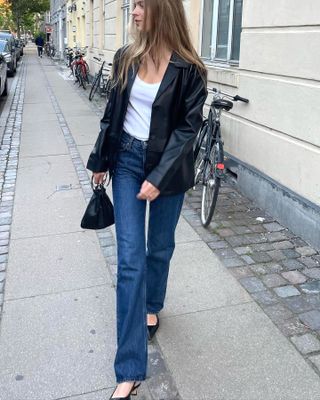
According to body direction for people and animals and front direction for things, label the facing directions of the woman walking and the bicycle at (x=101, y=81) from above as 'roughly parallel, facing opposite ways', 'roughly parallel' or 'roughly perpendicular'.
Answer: roughly parallel

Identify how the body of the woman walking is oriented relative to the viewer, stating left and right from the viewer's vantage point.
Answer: facing the viewer and to the left of the viewer

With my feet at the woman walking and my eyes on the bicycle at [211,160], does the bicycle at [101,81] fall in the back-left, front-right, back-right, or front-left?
front-left

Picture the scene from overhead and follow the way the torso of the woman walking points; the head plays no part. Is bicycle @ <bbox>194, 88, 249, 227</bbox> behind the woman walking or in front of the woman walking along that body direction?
behind

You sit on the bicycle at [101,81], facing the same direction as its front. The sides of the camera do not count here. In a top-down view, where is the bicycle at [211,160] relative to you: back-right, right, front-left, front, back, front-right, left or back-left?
front-left

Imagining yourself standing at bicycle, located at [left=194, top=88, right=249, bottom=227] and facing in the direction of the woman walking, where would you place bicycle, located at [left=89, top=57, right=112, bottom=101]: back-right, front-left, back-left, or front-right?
back-right

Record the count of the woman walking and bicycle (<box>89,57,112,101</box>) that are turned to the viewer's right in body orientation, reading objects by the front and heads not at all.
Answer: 0
